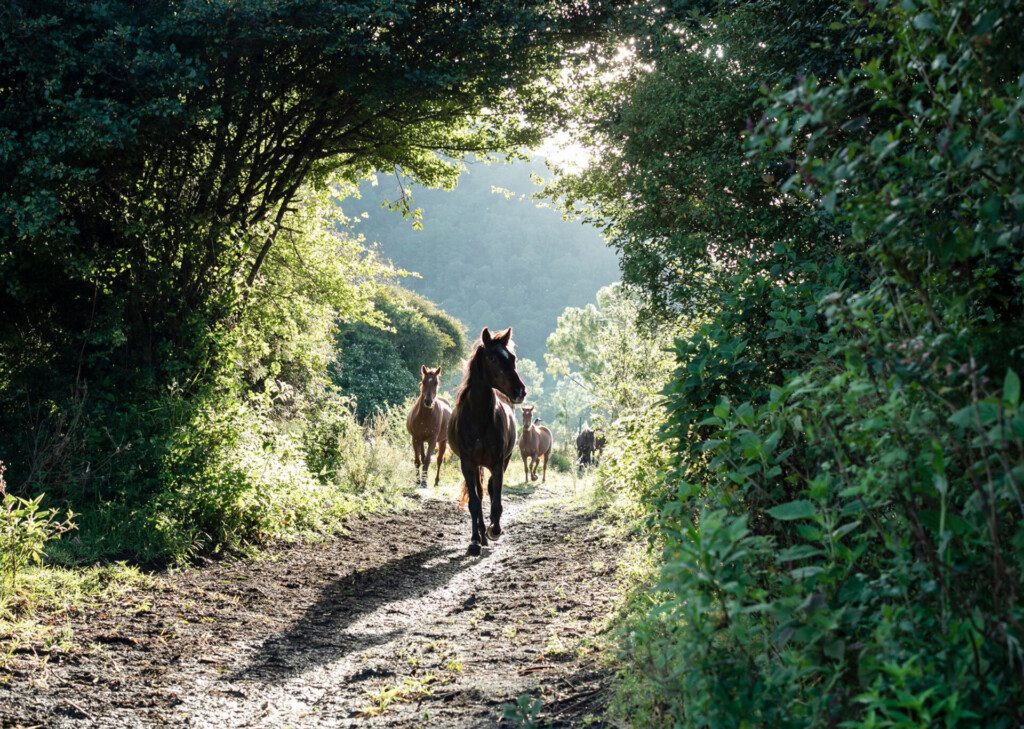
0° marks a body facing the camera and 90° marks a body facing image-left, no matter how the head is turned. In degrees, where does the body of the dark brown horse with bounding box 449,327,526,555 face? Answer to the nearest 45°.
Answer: approximately 0°

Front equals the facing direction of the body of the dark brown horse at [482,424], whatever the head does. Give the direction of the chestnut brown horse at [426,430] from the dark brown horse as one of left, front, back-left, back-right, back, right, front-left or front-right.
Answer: back

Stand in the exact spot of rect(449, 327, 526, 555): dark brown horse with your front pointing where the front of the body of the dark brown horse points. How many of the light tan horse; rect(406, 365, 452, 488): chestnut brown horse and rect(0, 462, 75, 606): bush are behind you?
2

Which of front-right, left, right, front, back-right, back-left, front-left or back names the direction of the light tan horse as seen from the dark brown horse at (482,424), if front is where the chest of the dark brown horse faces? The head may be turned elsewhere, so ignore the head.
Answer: back

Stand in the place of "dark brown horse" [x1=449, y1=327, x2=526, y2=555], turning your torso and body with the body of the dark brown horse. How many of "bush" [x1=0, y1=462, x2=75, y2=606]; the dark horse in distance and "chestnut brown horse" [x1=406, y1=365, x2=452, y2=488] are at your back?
2

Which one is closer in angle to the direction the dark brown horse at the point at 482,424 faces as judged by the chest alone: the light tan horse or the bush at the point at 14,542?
the bush

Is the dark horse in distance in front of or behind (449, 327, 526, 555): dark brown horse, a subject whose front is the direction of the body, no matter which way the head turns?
behind
